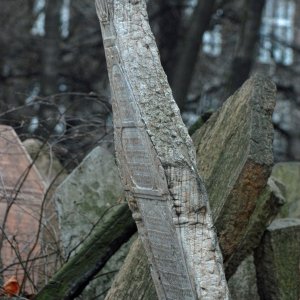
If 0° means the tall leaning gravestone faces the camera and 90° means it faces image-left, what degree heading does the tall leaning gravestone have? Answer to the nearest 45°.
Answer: approximately 45°

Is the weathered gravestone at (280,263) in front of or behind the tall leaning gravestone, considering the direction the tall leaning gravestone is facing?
behind

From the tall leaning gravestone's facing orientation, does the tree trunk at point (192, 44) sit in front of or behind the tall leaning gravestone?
behind
